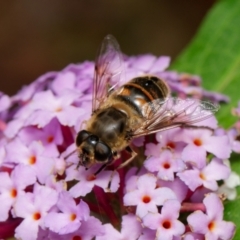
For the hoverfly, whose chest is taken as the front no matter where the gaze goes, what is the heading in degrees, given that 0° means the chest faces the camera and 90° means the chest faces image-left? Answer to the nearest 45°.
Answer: approximately 45°
